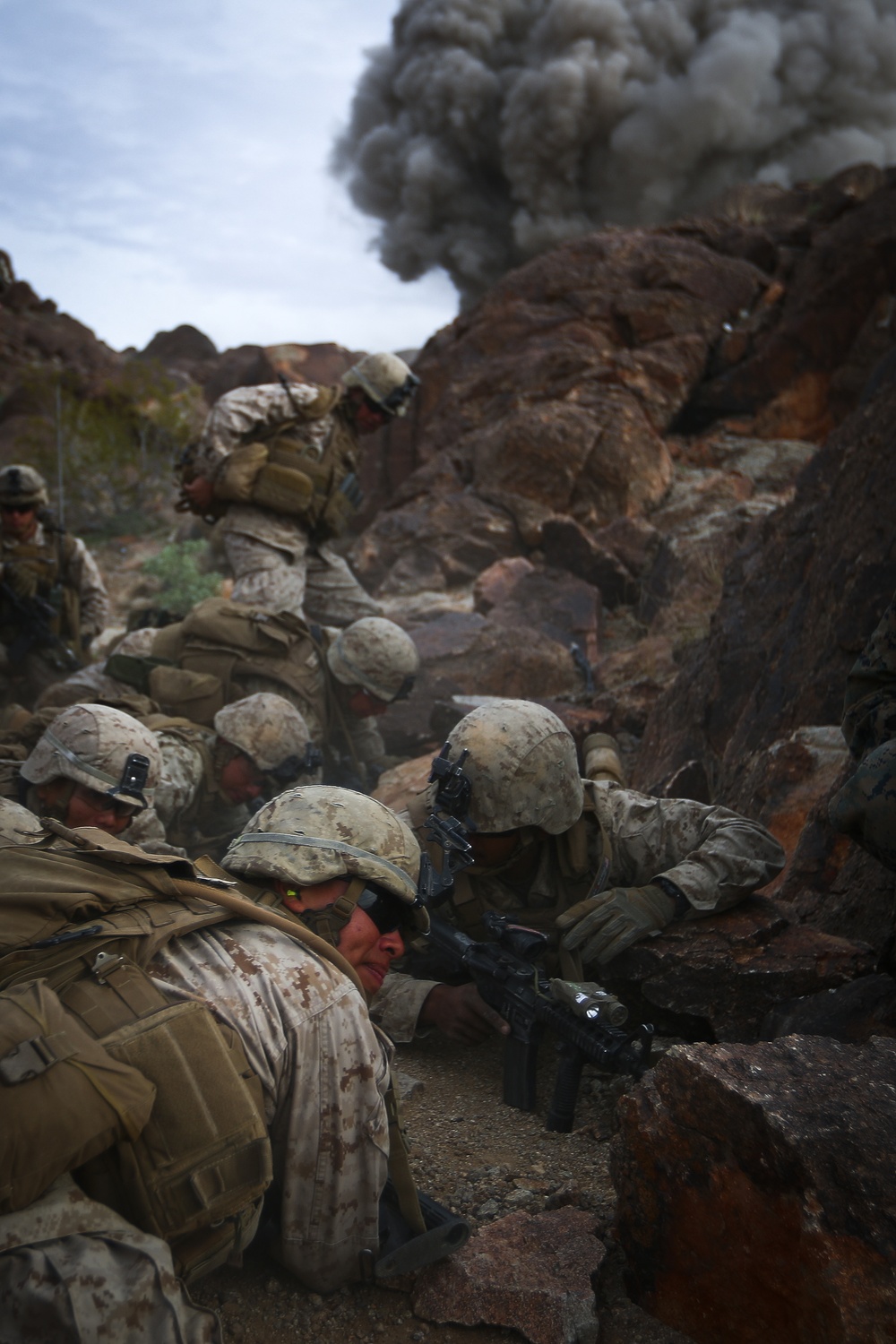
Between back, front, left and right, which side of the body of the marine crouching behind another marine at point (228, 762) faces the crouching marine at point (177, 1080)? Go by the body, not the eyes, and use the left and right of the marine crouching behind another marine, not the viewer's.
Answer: right

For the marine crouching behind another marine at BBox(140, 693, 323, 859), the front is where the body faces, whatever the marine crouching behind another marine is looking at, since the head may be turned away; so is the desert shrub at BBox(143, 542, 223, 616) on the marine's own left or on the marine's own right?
on the marine's own left

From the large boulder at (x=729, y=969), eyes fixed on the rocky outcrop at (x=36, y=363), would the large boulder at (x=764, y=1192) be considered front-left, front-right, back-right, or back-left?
back-left

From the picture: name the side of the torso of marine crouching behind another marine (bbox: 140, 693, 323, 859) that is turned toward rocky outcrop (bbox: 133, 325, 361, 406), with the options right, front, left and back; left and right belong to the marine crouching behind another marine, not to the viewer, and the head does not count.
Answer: left

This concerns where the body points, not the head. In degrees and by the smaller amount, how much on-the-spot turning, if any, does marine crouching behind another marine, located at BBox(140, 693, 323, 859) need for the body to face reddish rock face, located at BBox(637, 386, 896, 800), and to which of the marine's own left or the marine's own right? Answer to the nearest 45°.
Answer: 0° — they already face it

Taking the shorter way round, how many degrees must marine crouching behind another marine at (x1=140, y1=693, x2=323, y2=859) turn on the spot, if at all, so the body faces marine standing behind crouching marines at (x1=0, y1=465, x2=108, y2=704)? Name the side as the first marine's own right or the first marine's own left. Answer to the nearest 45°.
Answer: approximately 135° to the first marine's own left

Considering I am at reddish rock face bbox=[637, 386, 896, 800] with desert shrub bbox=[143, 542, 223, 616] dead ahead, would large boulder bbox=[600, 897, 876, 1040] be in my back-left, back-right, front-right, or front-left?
back-left

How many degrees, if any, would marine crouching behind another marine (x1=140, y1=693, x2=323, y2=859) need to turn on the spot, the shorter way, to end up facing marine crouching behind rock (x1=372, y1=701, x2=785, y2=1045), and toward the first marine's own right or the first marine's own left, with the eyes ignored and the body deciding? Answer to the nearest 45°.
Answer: approximately 45° to the first marine's own right

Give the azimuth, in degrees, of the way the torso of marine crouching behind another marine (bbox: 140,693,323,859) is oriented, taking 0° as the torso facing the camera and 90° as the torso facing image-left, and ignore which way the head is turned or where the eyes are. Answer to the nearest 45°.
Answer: approximately 270°

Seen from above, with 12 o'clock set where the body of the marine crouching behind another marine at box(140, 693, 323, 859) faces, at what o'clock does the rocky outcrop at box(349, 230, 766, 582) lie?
The rocky outcrop is roughly at 10 o'clock from the marine crouching behind another marine.

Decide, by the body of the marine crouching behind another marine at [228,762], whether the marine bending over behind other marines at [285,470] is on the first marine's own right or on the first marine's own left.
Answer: on the first marine's own left

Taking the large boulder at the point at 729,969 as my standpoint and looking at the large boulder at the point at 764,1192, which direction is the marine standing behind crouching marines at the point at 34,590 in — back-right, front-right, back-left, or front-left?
back-right

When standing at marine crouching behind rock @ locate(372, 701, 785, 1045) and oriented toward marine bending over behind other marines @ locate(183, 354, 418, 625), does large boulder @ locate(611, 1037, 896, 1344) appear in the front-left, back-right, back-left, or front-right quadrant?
back-left

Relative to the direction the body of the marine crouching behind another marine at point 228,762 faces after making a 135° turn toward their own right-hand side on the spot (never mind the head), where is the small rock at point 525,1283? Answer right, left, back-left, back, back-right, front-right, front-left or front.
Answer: front-left
